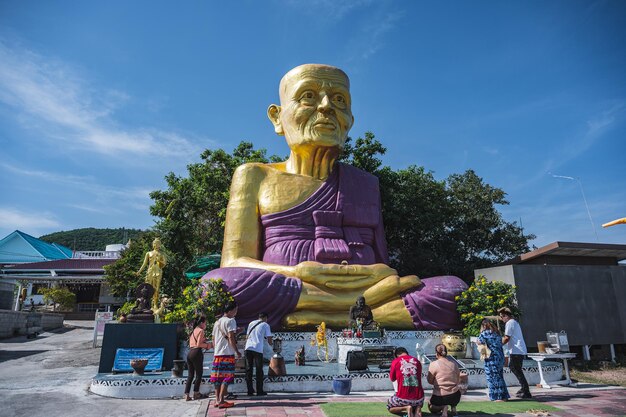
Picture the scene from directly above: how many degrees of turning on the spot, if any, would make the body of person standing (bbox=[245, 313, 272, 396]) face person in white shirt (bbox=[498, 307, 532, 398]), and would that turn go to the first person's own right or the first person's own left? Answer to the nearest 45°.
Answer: approximately 45° to the first person's own right

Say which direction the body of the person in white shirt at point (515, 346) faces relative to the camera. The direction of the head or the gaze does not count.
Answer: to the viewer's left

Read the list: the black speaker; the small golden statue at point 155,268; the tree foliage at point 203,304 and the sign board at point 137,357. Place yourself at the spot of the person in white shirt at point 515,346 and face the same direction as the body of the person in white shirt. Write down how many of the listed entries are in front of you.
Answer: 4

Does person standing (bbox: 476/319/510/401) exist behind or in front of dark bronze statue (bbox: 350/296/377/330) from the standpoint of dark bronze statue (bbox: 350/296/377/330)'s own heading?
in front

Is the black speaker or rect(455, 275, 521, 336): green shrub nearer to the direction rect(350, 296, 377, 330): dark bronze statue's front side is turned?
the black speaker

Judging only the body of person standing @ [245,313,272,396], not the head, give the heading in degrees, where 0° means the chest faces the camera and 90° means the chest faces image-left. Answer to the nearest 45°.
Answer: approximately 225°

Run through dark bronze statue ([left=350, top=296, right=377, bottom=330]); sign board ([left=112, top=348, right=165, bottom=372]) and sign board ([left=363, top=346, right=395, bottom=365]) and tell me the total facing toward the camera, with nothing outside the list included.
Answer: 3

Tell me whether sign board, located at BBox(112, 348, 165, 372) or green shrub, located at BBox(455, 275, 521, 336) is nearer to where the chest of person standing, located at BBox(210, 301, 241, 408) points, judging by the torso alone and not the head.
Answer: the green shrub

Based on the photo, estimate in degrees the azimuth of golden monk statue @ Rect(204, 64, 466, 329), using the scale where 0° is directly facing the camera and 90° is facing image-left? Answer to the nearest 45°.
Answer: approximately 315°

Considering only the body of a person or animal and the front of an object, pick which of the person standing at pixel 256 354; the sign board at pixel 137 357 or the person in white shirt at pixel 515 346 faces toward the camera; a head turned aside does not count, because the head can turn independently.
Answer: the sign board

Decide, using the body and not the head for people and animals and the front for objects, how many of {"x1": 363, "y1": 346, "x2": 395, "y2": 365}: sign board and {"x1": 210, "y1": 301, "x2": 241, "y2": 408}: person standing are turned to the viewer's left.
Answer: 0

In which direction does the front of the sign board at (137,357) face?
toward the camera

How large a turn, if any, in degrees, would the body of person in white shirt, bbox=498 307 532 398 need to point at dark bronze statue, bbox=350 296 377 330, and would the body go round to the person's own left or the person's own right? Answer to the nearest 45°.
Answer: approximately 45° to the person's own right

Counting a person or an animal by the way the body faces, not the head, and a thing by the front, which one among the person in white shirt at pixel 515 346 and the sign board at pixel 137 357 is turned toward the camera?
the sign board
